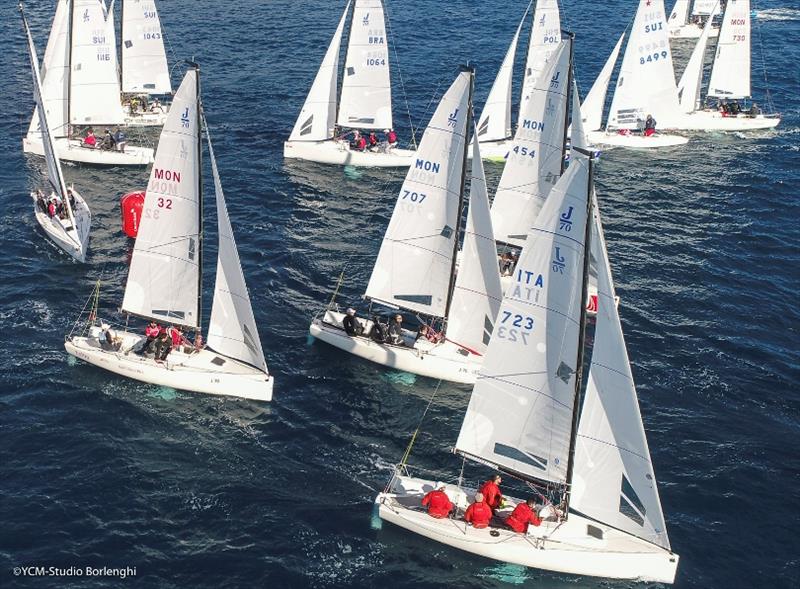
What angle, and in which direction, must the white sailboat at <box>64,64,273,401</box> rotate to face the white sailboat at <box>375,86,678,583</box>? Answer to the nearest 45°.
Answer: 0° — it already faces it

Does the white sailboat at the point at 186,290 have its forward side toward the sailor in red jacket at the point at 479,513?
yes

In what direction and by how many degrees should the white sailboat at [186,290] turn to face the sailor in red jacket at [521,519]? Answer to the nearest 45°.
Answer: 0° — it already faces them

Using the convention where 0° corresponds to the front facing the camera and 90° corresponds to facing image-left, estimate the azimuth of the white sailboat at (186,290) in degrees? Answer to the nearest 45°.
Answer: approximately 315°

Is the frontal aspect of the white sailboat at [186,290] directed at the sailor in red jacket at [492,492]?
yes
